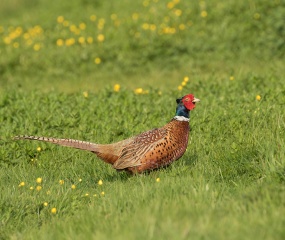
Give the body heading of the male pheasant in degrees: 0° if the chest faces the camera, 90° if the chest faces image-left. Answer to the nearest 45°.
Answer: approximately 270°

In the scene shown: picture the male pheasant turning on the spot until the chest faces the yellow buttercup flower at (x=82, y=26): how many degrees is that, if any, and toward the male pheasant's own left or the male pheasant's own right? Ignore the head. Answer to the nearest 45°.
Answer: approximately 90° to the male pheasant's own left

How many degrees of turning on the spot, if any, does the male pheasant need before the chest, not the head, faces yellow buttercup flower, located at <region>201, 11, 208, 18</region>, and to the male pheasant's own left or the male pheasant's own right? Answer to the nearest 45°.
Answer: approximately 90° to the male pheasant's own left
